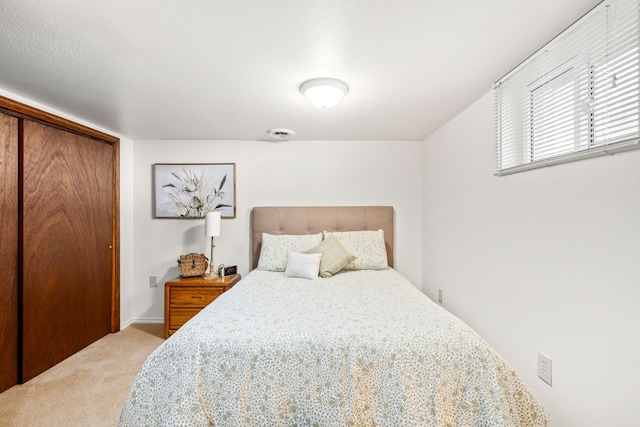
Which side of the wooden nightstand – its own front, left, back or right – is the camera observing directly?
front

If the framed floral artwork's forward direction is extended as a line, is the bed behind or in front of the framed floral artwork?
in front

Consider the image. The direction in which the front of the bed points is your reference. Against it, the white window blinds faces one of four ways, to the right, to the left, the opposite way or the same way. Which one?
to the right

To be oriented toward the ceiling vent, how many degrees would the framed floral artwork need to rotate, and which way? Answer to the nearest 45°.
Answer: approximately 45° to its left

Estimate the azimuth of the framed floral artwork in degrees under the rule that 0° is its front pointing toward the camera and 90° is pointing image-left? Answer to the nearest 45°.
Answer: approximately 0°

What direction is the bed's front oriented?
toward the camera

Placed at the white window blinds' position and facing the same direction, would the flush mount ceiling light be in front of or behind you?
in front
